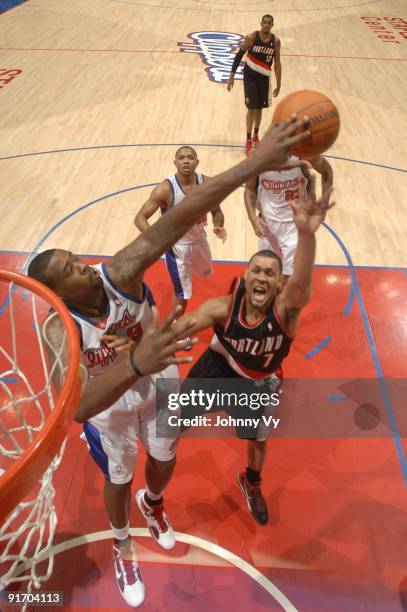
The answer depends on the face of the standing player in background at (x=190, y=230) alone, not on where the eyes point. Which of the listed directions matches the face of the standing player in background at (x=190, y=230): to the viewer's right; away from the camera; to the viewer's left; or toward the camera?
toward the camera

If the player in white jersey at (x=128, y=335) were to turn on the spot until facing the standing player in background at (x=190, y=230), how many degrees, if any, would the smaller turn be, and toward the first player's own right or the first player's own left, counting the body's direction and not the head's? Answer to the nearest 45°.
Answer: approximately 135° to the first player's own left

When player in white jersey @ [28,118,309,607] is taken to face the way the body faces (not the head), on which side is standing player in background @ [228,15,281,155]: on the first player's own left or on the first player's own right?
on the first player's own left

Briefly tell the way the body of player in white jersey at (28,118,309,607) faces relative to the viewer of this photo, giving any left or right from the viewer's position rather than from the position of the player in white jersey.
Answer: facing the viewer and to the right of the viewer

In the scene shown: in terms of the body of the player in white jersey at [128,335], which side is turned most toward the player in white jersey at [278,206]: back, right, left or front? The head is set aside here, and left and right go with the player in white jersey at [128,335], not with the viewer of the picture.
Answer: left
